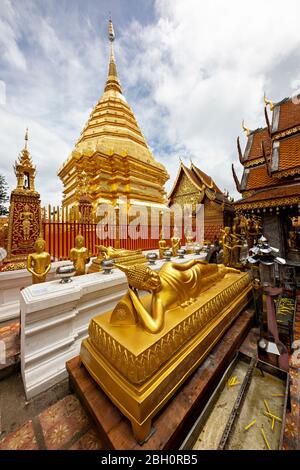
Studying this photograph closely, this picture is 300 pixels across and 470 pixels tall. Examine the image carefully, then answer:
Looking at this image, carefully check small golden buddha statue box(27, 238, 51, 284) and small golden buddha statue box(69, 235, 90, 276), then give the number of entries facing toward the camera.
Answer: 2

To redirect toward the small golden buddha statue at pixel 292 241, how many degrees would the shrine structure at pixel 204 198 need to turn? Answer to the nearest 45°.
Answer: approximately 90° to its left

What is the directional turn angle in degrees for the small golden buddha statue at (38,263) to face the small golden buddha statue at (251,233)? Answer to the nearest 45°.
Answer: approximately 90° to its left

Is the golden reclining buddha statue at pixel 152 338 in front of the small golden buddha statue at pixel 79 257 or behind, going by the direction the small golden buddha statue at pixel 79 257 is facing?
in front

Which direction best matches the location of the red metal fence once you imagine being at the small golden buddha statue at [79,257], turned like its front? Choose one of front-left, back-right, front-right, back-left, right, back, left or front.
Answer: back

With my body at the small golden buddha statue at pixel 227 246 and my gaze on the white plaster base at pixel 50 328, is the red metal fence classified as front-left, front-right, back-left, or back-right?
front-right

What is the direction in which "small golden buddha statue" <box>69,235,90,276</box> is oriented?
toward the camera

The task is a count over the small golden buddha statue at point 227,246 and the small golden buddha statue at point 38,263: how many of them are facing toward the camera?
2

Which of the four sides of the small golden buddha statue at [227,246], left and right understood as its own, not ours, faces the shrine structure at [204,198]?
back

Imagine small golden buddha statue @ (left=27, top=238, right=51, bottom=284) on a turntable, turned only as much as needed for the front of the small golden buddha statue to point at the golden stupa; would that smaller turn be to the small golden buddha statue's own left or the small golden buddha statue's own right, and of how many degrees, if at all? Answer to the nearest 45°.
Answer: approximately 135° to the small golden buddha statue's own left

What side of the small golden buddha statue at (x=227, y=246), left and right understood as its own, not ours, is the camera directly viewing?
front

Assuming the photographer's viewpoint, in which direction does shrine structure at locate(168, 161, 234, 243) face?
facing the viewer and to the left of the viewer

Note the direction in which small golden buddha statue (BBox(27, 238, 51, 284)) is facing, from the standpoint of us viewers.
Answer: facing the viewer

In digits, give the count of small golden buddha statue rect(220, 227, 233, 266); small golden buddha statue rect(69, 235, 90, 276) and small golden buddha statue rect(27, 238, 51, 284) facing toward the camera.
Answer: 3

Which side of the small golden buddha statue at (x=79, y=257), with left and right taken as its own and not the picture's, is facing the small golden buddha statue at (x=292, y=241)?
left

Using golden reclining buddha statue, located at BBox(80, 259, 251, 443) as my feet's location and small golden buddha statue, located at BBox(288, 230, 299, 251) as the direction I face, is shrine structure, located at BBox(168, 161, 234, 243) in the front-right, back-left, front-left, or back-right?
front-left

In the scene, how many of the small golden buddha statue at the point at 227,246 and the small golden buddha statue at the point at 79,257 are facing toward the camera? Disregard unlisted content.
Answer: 2

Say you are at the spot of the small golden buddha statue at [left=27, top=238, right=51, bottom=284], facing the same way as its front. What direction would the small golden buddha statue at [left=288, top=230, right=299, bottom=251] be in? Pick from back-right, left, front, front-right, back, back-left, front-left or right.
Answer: left
